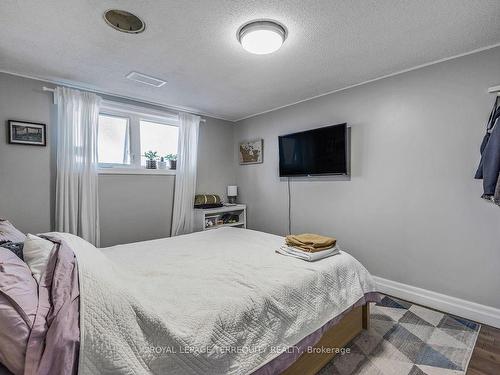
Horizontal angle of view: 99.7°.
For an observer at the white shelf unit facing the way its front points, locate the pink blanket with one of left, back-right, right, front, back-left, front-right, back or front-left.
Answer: front-right

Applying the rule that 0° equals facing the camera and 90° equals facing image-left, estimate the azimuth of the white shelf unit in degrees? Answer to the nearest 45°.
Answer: approximately 315°

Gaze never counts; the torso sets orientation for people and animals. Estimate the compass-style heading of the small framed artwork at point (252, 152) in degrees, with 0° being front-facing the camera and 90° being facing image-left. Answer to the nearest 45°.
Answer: approximately 45°

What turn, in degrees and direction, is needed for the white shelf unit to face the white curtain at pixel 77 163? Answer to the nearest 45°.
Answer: approximately 90° to its right

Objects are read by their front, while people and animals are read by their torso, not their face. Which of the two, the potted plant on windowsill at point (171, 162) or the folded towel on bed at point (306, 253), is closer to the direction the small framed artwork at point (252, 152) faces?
the potted plant on windowsill

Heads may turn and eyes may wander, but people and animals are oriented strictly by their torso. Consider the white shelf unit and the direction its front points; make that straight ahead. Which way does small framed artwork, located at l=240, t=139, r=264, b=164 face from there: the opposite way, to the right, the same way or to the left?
to the right

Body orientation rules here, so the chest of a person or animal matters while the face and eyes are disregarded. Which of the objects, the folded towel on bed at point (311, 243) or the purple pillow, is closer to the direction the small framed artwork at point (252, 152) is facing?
the purple pillow

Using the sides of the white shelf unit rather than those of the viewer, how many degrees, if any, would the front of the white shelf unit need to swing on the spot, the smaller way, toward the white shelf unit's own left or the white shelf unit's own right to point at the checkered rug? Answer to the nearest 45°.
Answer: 0° — it already faces it

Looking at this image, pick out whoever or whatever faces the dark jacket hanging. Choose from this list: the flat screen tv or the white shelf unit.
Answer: the white shelf unit

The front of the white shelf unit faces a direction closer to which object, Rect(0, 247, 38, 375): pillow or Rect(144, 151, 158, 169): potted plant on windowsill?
the pillow
